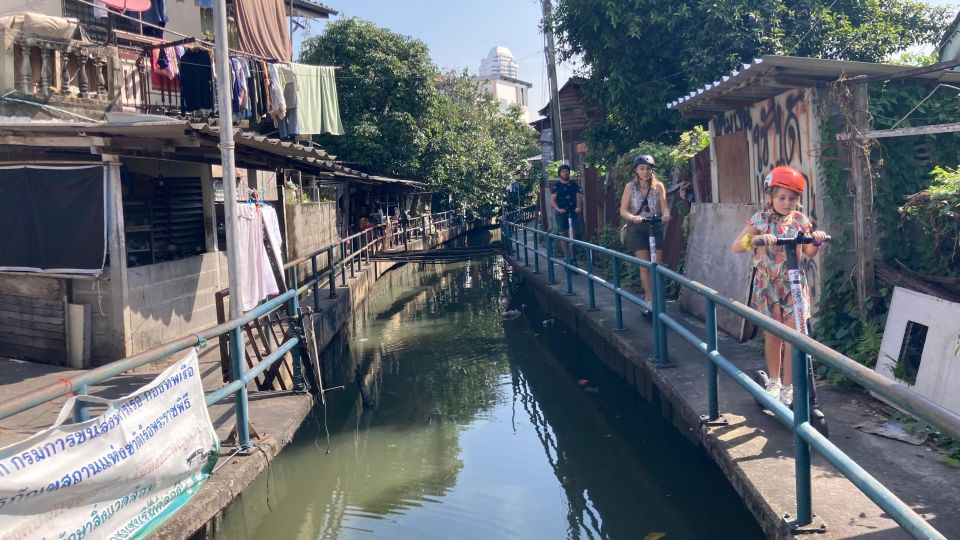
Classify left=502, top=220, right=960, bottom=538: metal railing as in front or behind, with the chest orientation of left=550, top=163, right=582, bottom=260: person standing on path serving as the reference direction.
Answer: in front

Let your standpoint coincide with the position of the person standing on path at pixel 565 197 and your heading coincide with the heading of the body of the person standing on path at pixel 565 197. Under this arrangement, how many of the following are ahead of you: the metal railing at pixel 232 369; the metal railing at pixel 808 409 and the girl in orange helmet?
3

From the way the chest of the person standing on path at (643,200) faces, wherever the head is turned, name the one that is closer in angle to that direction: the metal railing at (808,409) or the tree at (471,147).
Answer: the metal railing

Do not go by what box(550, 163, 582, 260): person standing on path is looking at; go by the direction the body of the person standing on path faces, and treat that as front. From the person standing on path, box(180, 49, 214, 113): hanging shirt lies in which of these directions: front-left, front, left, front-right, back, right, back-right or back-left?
right

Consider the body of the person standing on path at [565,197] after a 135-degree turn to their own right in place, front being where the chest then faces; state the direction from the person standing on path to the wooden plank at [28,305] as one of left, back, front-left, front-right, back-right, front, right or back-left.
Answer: left

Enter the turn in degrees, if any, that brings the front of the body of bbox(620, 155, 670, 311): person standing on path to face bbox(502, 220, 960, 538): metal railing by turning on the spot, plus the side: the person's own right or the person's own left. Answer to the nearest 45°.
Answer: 0° — they already face it

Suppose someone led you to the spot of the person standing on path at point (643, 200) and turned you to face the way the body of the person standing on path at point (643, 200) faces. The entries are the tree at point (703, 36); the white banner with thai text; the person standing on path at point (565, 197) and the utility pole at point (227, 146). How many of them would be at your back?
2

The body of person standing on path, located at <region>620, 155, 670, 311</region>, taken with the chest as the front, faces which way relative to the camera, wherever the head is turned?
toward the camera

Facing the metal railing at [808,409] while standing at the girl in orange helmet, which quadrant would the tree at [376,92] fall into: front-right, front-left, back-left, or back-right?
back-right

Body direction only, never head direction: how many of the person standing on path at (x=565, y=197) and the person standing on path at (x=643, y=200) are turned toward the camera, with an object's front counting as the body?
2

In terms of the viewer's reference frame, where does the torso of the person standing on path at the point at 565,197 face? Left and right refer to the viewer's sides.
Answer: facing the viewer

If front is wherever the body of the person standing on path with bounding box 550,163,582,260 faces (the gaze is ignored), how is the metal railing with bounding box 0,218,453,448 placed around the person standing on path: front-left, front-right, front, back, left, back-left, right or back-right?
front
